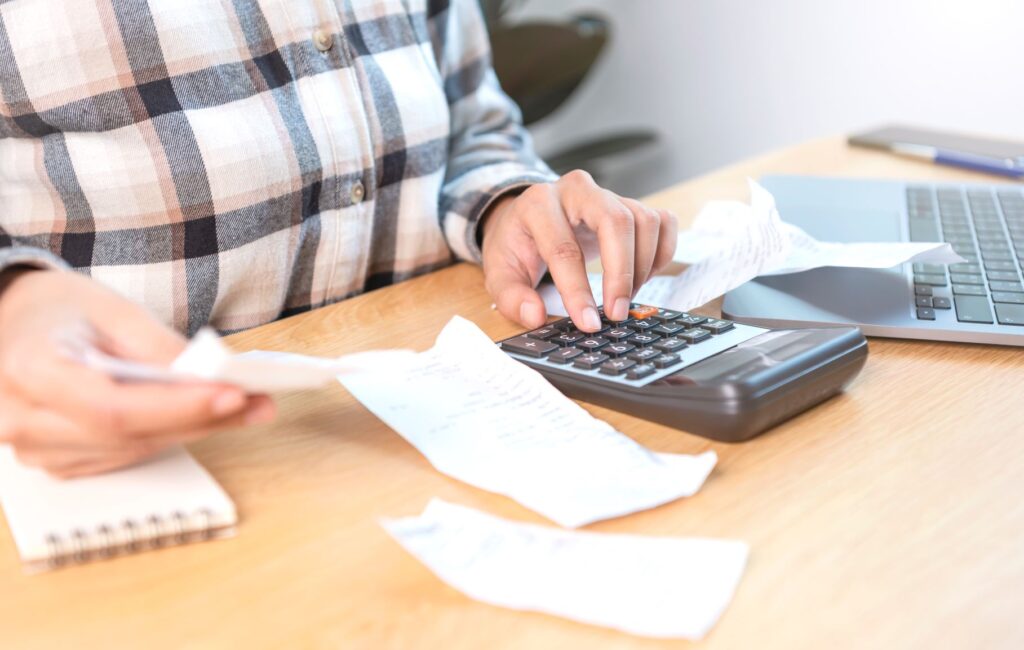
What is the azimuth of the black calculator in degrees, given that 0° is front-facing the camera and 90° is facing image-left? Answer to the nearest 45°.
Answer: approximately 135°
